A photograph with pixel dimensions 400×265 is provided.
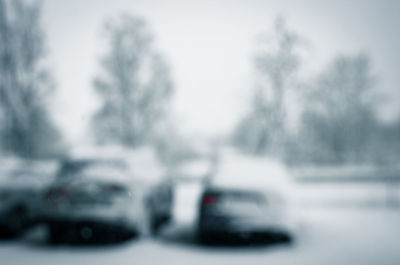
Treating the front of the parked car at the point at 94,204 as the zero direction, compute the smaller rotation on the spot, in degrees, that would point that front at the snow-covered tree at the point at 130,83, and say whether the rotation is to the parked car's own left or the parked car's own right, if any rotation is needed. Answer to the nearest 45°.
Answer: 0° — it already faces it

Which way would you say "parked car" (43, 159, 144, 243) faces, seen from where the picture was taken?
facing away from the viewer

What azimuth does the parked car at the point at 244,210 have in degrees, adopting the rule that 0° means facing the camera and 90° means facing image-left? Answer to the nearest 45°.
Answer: approximately 180°

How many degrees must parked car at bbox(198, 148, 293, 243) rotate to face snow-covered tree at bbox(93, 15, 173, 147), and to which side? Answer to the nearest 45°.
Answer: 0° — it already faces it

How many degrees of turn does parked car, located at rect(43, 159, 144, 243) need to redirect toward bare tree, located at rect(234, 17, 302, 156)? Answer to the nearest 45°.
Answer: approximately 45° to its right

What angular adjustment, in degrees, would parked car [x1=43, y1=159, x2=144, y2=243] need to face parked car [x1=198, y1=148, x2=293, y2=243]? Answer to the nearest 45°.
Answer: approximately 90° to its right

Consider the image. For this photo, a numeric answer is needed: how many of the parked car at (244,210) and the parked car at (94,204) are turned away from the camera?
2

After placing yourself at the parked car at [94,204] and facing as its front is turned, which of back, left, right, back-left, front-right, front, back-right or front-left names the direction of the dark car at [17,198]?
front-left

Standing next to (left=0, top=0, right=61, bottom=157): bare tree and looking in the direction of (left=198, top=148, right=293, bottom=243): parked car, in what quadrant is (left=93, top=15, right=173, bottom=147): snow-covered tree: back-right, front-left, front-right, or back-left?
back-left

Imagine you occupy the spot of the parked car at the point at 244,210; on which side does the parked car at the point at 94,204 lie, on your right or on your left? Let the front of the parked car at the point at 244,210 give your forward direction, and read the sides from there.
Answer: on your left

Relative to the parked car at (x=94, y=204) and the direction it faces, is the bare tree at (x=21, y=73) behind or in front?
in front
